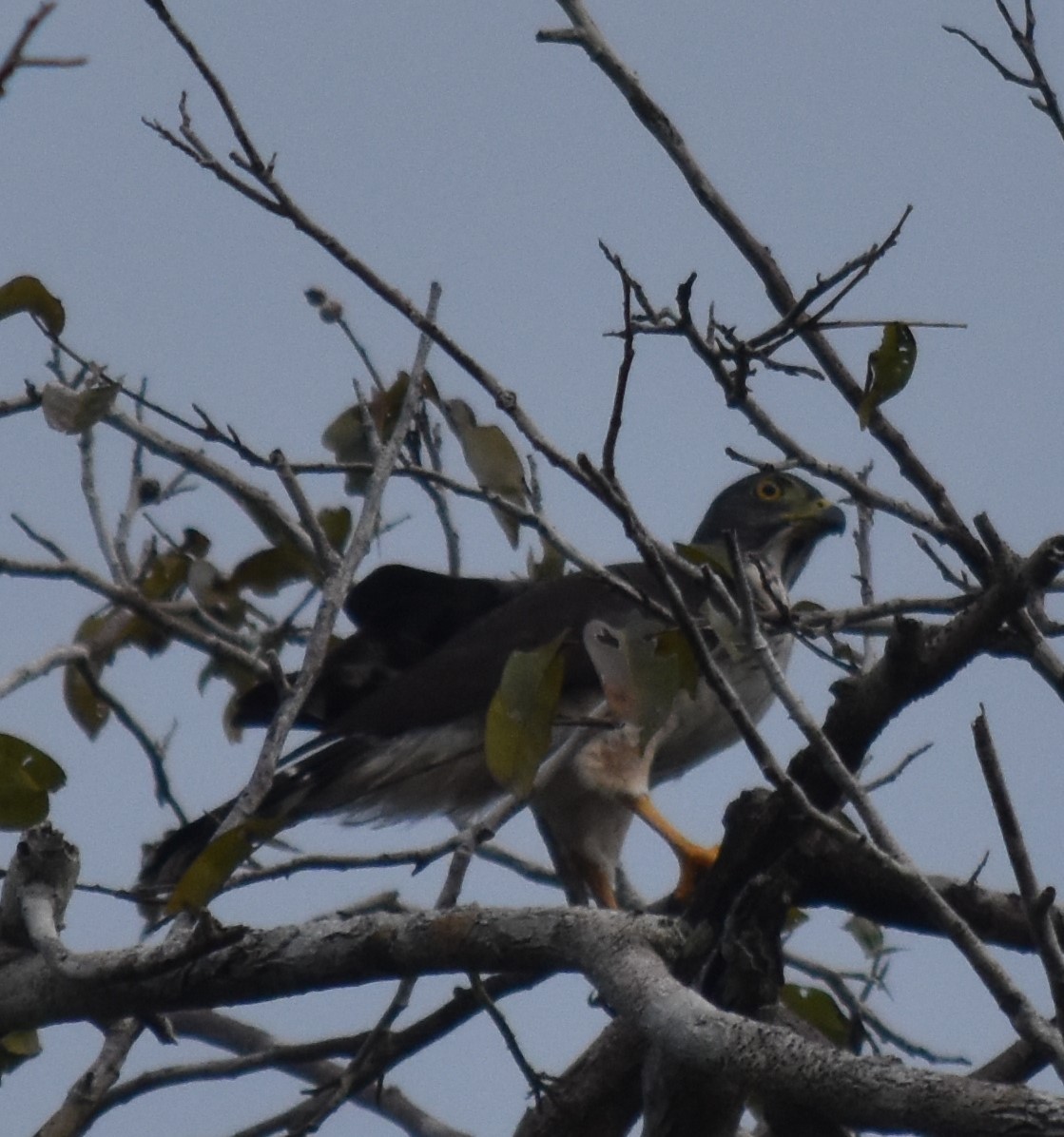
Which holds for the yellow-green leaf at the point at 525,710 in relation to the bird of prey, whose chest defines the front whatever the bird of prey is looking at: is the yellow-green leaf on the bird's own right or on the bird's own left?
on the bird's own right

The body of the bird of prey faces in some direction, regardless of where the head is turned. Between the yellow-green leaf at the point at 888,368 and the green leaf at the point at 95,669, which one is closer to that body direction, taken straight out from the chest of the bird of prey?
the yellow-green leaf

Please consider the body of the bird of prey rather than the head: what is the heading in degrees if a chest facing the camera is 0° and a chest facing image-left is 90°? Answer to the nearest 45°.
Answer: approximately 270°

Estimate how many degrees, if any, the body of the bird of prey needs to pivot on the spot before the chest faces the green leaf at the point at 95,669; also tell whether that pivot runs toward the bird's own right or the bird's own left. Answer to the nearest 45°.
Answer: approximately 135° to the bird's own right
